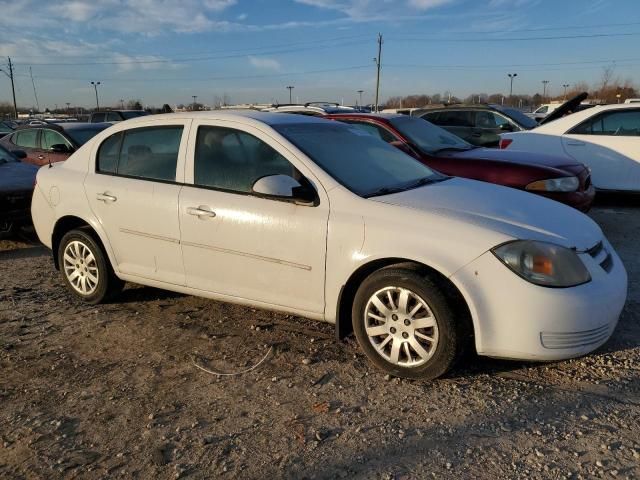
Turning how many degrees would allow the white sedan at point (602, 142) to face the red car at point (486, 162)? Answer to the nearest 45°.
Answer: approximately 135° to its right

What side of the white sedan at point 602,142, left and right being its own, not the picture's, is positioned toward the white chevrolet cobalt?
right

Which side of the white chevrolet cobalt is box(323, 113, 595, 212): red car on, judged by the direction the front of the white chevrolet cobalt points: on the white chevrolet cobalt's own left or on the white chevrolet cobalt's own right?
on the white chevrolet cobalt's own left

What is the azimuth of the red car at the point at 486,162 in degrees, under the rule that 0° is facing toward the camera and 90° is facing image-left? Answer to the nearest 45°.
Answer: approximately 315°

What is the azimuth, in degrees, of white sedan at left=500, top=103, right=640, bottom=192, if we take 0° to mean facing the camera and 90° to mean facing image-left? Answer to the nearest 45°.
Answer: approximately 270°

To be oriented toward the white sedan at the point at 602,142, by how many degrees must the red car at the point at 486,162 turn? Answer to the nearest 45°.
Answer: approximately 90° to its left

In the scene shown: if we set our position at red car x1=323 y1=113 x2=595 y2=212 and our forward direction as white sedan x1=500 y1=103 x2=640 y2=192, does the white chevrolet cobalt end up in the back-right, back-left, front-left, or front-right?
back-right
